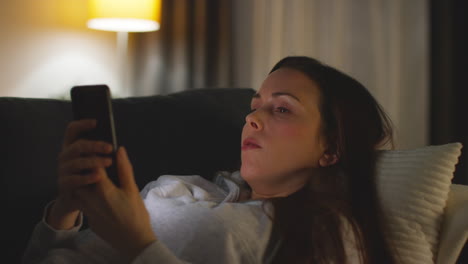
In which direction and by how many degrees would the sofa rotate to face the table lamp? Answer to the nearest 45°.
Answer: approximately 180°

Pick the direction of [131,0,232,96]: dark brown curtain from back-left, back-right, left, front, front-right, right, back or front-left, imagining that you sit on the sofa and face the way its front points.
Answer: back

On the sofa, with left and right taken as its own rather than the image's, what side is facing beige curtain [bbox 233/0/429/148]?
back

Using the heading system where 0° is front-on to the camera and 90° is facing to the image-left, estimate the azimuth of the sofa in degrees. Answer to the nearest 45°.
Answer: approximately 0°
